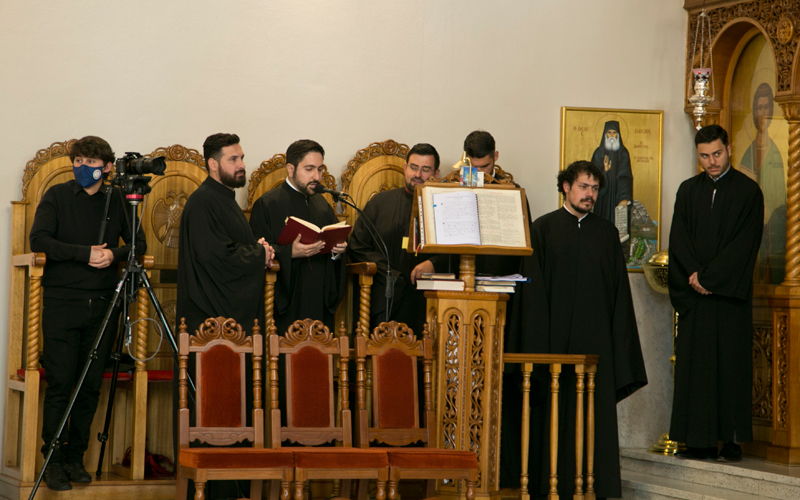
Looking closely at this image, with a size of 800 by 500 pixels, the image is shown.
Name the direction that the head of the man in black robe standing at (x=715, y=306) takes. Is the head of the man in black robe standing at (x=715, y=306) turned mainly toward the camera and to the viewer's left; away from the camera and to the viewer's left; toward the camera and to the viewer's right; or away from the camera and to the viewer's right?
toward the camera and to the viewer's left

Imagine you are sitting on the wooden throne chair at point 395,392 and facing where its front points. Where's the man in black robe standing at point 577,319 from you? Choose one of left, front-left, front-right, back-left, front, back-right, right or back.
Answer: left

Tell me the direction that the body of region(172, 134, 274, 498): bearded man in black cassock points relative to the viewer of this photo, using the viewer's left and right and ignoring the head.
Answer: facing to the right of the viewer

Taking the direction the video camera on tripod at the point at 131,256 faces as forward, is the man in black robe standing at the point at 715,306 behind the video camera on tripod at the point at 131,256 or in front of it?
in front

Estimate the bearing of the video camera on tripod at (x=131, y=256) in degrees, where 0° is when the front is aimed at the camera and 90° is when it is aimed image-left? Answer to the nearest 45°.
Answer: approximately 270°

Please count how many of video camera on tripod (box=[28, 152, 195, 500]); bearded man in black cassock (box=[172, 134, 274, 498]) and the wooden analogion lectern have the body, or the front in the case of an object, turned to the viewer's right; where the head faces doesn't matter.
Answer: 2

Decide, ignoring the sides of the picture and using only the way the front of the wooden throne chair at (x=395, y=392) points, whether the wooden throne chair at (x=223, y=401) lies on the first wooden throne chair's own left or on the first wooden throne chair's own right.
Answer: on the first wooden throne chair's own right
